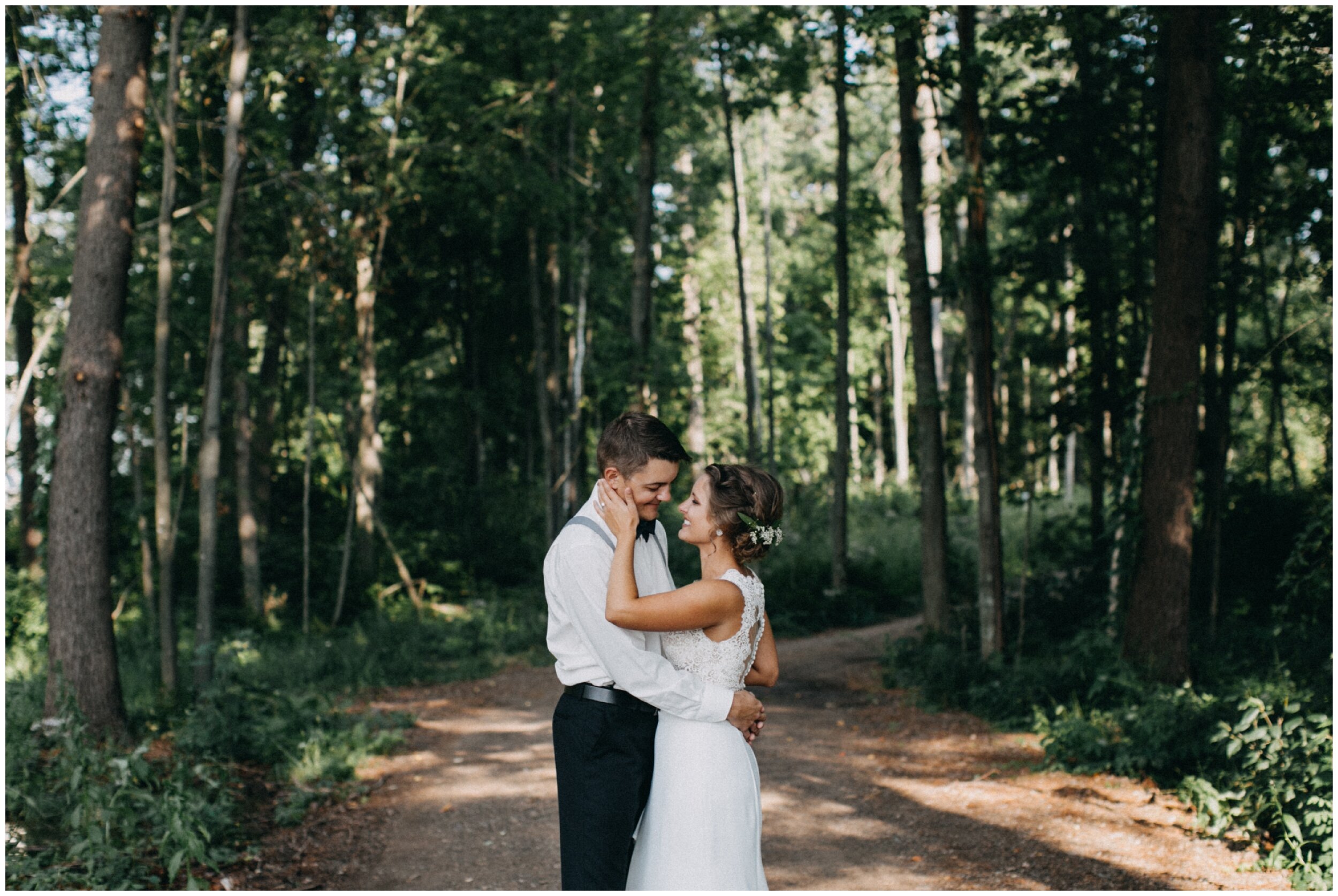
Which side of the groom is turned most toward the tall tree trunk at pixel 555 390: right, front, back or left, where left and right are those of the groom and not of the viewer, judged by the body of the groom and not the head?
left

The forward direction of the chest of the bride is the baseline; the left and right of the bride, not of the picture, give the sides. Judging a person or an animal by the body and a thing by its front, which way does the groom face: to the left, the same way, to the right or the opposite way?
the opposite way

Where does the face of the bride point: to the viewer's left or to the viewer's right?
to the viewer's left

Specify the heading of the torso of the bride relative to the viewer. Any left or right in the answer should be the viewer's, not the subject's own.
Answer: facing to the left of the viewer

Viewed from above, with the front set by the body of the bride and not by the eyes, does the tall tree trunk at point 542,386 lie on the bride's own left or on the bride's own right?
on the bride's own right

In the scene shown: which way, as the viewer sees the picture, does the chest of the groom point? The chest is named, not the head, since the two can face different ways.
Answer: to the viewer's right
